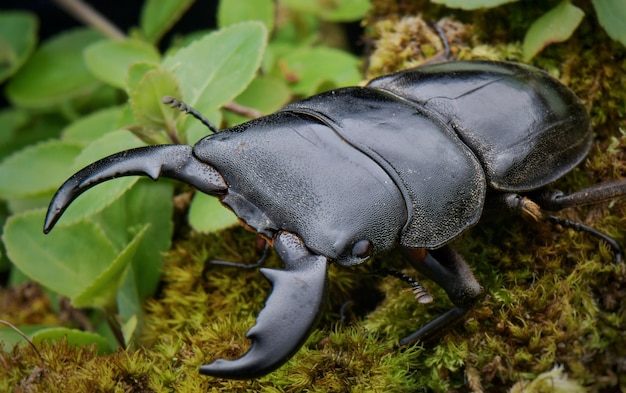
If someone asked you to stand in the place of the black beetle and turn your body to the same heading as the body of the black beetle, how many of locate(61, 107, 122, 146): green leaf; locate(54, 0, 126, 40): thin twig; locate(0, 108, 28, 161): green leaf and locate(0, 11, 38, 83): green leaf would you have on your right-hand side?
4

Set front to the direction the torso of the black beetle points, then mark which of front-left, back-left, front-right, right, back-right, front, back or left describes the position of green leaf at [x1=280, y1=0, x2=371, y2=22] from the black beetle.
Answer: back-right

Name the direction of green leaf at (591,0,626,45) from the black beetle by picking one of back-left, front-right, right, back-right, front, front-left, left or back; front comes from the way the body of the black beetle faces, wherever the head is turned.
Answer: back

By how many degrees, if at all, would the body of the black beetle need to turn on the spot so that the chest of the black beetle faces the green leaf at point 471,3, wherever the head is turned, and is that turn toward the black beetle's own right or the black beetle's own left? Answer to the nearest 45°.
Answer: approximately 135° to the black beetle's own right

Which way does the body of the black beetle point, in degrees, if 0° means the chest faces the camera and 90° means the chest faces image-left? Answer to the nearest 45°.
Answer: approximately 45°

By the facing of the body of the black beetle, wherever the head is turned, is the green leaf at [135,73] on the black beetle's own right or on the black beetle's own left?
on the black beetle's own right

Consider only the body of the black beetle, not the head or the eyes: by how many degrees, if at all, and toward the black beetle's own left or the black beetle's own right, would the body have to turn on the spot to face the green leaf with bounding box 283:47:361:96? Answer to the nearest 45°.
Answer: approximately 135° to the black beetle's own right
